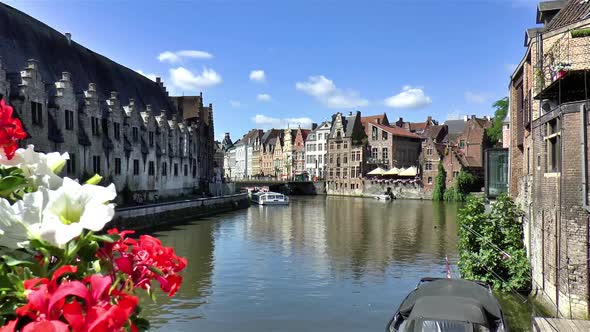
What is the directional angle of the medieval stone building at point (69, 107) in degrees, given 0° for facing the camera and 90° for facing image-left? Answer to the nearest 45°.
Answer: approximately 315°

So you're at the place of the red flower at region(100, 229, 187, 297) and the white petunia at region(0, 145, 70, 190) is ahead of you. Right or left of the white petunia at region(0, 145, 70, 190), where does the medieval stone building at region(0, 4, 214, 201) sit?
right

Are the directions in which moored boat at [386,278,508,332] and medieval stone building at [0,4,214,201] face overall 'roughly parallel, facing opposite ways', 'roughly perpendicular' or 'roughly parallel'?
roughly perpendicular

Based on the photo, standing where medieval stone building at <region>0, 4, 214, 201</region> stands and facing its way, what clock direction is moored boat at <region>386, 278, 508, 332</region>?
The moored boat is roughly at 1 o'clock from the medieval stone building.
